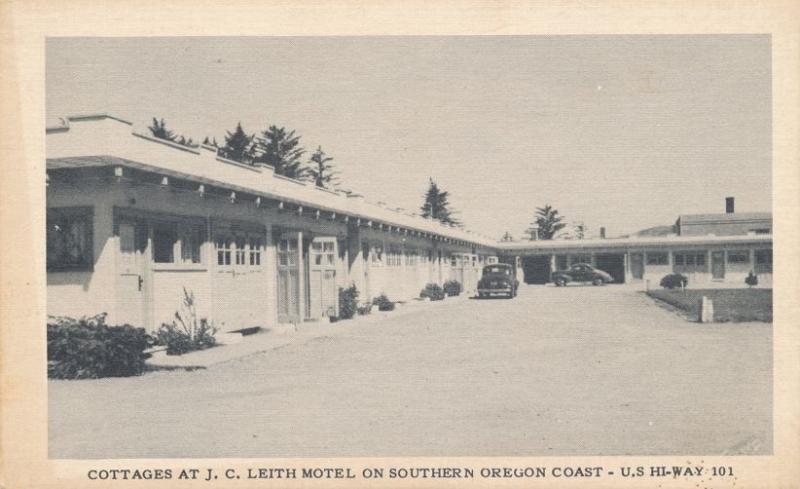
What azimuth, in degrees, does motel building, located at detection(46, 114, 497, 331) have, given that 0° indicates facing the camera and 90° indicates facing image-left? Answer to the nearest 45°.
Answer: approximately 315°

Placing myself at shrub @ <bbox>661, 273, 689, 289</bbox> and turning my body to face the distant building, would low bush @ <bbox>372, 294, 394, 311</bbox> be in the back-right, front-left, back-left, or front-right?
back-left

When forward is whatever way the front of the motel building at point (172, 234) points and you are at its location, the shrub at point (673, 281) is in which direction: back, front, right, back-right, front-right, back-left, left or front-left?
left

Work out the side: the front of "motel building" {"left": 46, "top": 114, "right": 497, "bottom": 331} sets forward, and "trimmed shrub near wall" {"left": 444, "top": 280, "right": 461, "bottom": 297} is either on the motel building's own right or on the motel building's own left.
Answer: on the motel building's own left

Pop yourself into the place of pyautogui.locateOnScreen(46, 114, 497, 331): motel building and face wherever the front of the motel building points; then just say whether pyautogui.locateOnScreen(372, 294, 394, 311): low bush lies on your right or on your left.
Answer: on your left

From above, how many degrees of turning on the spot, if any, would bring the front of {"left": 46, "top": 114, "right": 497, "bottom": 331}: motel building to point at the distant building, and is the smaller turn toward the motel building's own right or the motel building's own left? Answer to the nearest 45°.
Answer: approximately 90° to the motel building's own left

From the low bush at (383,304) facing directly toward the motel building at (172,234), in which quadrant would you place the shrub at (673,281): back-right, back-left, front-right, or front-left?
back-left

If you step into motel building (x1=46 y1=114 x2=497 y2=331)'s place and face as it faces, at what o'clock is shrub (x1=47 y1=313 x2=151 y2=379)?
The shrub is roughly at 2 o'clock from the motel building.
